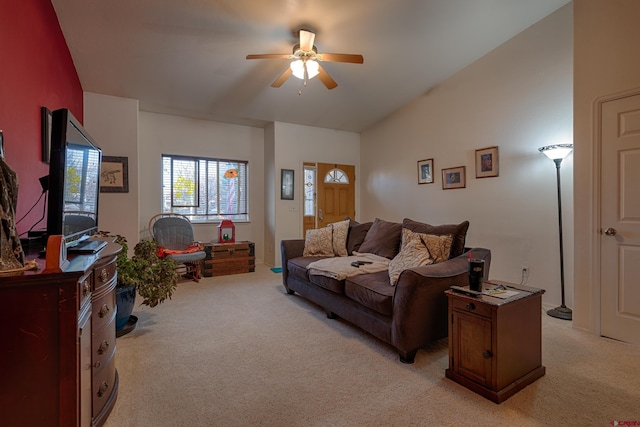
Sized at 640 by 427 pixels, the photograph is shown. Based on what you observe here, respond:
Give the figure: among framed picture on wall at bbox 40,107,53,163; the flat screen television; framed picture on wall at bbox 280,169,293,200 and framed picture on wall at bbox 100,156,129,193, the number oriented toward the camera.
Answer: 2

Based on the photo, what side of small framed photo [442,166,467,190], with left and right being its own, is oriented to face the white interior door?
left

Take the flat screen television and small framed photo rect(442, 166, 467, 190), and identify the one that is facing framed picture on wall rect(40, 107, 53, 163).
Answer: the small framed photo

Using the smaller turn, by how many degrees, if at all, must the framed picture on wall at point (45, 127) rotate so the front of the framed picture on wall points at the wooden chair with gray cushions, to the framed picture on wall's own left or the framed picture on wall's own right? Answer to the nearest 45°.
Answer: approximately 45° to the framed picture on wall's own left

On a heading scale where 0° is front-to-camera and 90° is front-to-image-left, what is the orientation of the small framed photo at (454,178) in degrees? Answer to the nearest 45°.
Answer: approximately 45°

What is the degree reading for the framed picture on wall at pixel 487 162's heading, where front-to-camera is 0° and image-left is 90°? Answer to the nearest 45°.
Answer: approximately 45°

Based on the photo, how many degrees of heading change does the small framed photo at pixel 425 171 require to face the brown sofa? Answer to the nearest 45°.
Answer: approximately 45° to its left

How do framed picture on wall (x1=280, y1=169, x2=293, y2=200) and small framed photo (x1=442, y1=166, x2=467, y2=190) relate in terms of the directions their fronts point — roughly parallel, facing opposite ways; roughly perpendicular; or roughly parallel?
roughly perpendicular

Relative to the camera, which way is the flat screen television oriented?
to the viewer's right

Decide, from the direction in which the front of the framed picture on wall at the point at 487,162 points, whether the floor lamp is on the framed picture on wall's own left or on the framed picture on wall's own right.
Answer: on the framed picture on wall's own left

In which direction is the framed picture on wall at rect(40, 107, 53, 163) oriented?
to the viewer's right
